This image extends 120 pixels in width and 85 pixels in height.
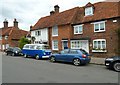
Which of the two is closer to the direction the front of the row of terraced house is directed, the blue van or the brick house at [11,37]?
the blue van

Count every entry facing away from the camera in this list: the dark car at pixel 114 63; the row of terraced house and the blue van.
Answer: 0

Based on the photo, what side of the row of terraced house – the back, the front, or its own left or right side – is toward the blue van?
front

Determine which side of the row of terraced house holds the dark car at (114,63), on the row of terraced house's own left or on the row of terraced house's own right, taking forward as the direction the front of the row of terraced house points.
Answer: on the row of terraced house's own left

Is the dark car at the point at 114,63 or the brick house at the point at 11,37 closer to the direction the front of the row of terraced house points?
the dark car

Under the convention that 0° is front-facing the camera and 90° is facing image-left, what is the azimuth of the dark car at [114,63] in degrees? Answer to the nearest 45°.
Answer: approximately 45°

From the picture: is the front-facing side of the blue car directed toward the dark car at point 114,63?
no

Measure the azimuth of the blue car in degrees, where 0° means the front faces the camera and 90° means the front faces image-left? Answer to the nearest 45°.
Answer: approximately 135°

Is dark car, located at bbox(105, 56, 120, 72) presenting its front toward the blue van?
yes

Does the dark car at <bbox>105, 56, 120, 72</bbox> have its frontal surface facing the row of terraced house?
no

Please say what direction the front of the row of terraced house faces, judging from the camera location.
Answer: facing the viewer and to the left of the viewer

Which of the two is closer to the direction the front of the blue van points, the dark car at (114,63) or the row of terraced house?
the dark car
